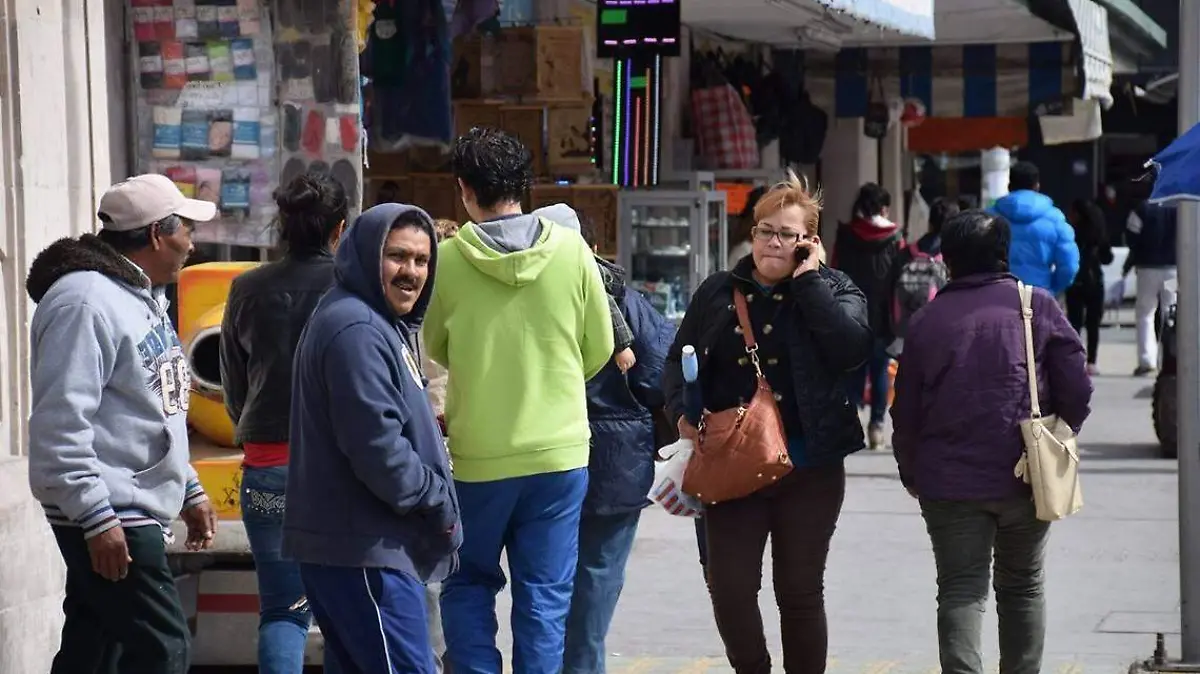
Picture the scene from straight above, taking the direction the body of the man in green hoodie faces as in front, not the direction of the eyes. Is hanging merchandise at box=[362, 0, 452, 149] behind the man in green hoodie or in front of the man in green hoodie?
in front

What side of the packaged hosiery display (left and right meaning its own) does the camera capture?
front

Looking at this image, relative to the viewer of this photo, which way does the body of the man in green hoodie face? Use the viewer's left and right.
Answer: facing away from the viewer

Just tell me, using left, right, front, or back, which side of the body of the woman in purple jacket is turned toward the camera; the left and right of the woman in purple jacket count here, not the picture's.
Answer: back

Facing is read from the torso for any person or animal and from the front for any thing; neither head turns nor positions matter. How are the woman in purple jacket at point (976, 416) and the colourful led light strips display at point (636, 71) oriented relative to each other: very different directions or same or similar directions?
very different directions

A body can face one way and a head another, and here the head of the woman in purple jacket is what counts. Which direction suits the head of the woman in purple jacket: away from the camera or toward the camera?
away from the camera

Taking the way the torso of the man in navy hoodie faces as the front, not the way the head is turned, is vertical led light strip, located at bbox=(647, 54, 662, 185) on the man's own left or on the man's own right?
on the man's own left

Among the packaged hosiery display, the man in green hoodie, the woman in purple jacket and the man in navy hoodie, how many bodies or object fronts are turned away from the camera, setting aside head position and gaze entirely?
2

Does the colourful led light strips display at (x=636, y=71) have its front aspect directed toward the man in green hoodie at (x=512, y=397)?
yes

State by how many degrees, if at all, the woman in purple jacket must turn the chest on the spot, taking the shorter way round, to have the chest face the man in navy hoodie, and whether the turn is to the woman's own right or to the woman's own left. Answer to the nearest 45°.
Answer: approximately 135° to the woman's own left

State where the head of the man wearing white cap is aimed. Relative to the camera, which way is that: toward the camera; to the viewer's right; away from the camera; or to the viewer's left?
to the viewer's right

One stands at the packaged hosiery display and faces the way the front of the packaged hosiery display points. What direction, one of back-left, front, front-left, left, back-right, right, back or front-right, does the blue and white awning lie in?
back-left

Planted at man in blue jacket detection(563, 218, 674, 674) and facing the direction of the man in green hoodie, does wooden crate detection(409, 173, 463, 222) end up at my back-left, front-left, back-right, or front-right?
back-right

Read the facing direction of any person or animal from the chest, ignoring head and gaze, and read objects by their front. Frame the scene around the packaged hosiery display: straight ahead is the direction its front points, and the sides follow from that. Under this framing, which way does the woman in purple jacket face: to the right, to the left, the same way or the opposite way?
the opposite way

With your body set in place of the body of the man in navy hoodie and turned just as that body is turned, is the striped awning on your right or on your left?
on your left

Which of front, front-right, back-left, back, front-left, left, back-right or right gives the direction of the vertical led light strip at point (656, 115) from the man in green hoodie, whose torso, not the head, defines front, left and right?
front
